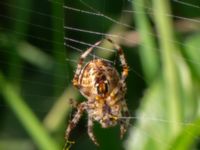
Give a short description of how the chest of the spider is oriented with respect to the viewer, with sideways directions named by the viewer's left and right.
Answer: facing the viewer
